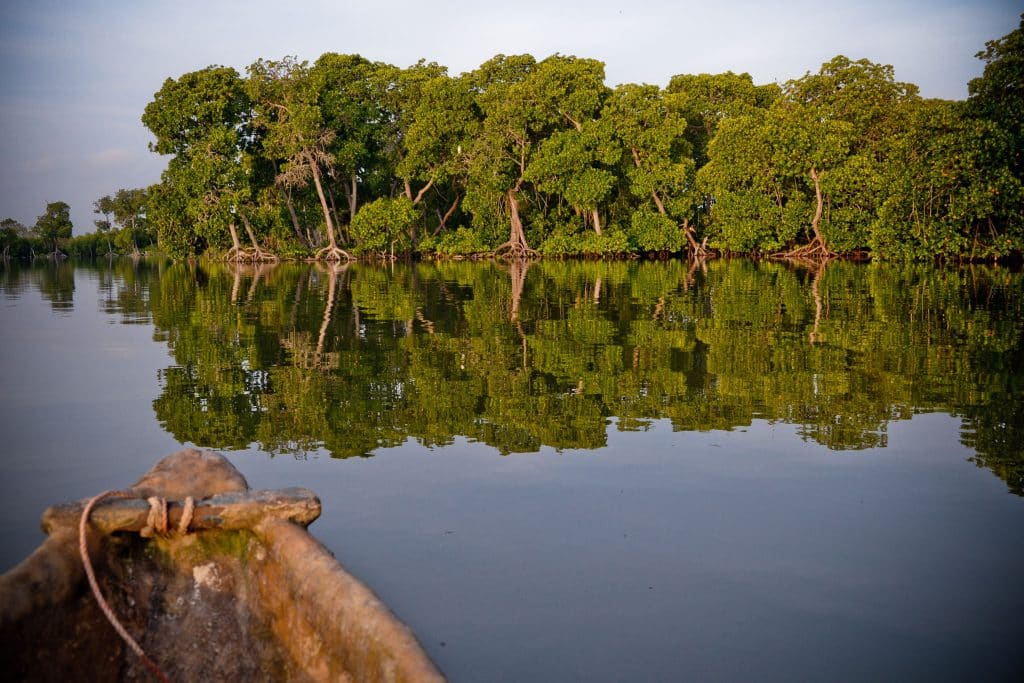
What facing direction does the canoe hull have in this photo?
away from the camera
